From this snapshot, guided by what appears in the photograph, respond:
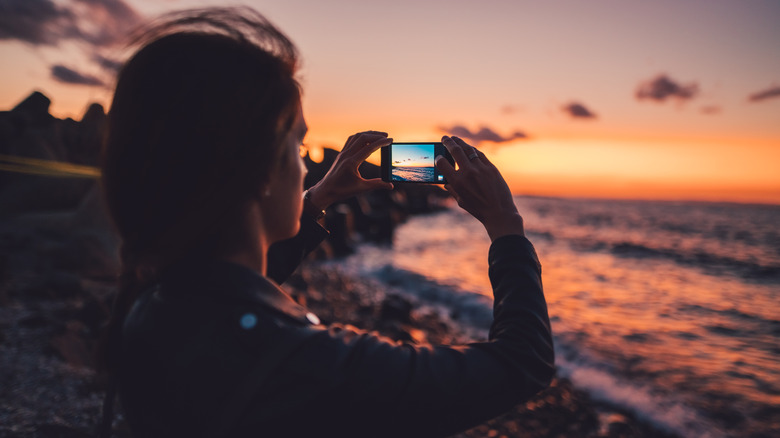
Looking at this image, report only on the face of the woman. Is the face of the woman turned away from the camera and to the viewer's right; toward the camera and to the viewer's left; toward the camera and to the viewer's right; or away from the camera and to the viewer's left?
away from the camera and to the viewer's right

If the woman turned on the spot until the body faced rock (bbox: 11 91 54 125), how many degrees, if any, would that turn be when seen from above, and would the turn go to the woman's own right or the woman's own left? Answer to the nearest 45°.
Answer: approximately 90° to the woman's own left

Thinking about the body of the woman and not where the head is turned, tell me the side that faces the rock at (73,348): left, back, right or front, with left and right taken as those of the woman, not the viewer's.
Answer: left

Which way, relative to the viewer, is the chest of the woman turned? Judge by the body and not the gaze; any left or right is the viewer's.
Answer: facing away from the viewer and to the right of the viewer

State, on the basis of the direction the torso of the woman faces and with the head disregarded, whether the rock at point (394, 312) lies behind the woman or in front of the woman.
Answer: in front
